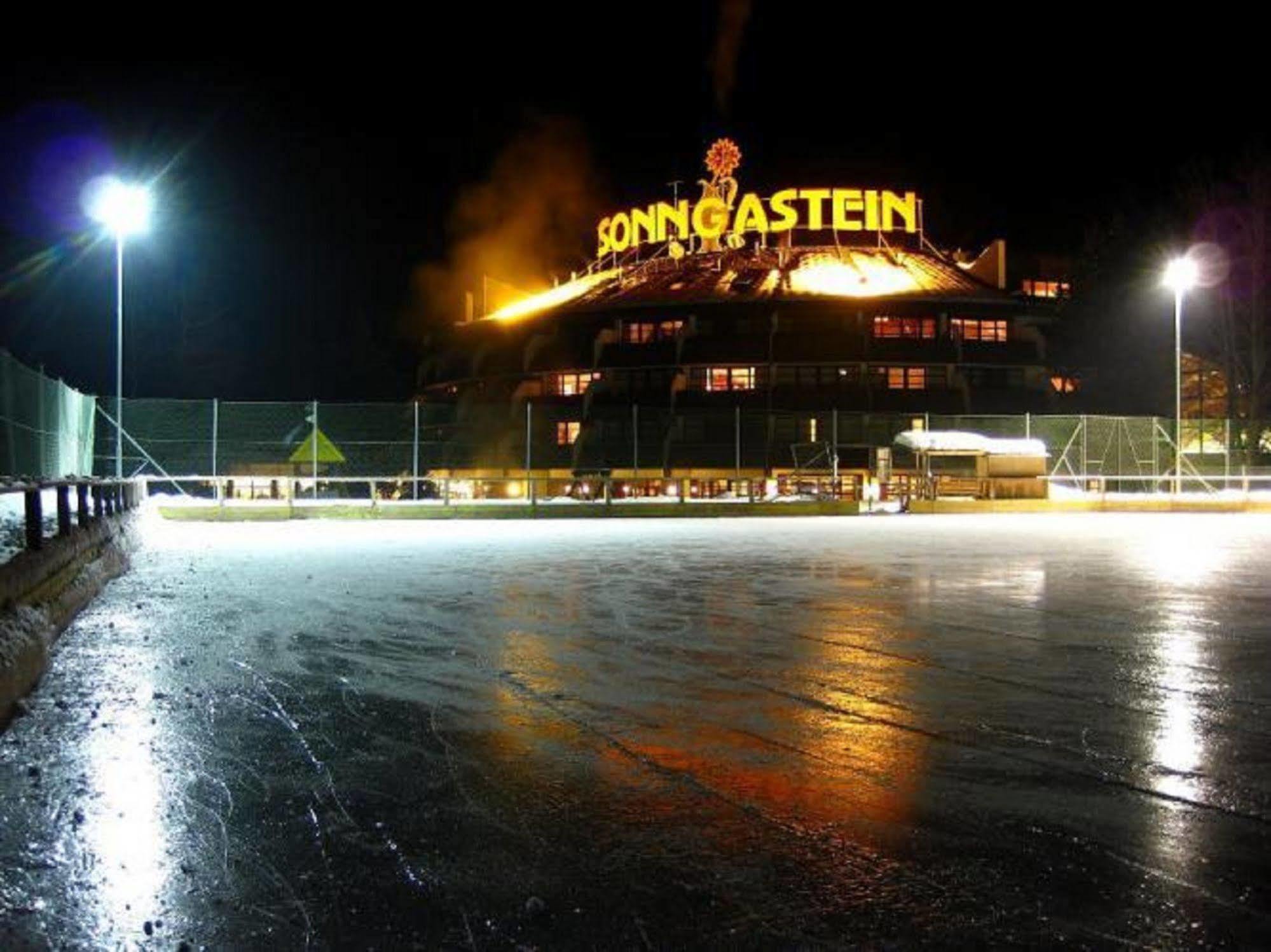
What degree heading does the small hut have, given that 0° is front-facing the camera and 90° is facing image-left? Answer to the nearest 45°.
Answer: approximately 45°

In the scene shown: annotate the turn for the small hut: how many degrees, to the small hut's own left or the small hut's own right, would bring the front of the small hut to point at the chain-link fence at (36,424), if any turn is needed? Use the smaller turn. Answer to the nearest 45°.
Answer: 0° — it already faces it
